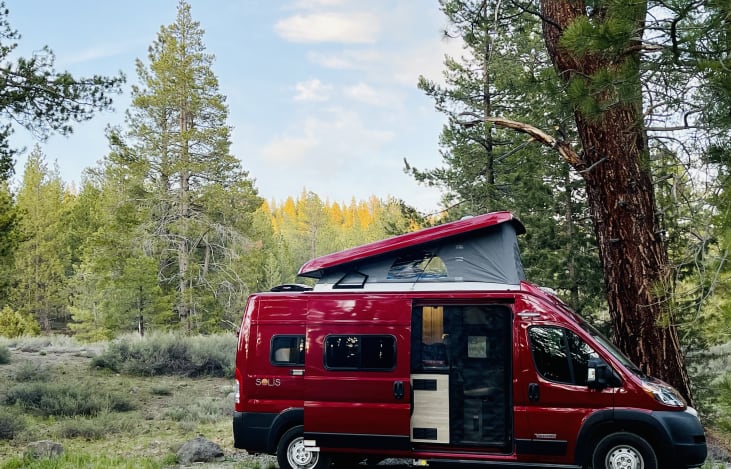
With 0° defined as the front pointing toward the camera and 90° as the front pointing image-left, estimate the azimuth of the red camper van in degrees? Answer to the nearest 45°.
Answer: approximately 270°

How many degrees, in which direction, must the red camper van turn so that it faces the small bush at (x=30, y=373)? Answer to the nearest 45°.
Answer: approximately 135° to its left

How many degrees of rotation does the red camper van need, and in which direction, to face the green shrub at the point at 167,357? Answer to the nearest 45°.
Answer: approximately 135° to its left

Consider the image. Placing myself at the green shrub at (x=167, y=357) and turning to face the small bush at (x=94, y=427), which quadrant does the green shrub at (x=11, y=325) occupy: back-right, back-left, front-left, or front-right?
back-right

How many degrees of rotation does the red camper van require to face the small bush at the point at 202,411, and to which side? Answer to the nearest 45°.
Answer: approximately 135° to its left

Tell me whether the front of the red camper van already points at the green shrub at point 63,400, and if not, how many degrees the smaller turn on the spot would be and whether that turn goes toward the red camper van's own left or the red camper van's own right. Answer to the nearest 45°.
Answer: approximately 135° to the red camper van's own left

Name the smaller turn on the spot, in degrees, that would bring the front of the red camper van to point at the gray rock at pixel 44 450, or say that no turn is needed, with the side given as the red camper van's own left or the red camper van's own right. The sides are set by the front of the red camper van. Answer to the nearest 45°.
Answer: approximately 180°

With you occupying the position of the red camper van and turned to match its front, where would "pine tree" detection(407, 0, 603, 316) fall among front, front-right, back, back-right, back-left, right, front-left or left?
left
